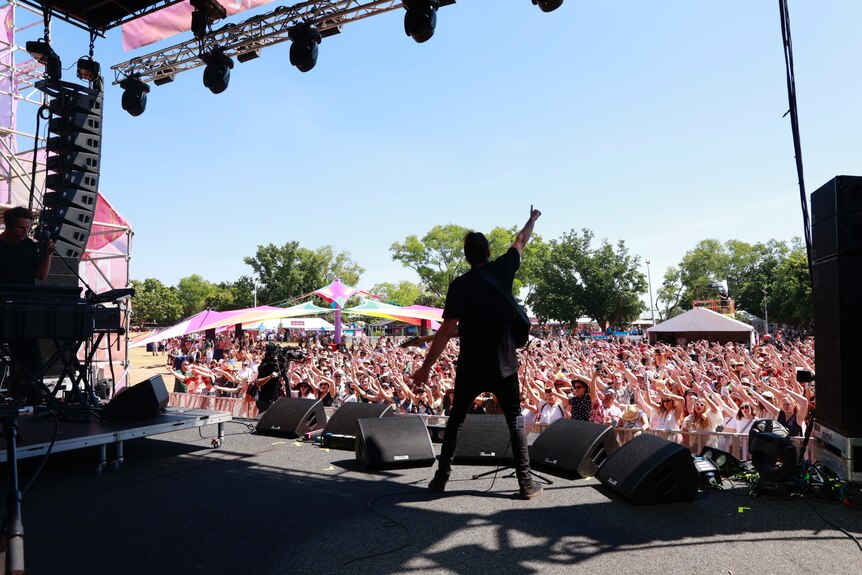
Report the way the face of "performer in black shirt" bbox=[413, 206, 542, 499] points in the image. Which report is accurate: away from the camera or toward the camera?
away from the camera

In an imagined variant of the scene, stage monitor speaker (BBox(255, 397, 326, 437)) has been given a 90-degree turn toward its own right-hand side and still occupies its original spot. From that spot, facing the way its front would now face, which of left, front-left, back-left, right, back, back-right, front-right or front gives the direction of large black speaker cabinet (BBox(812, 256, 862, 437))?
back

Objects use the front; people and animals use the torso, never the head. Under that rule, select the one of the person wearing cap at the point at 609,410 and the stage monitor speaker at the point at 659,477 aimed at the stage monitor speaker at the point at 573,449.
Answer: the person wearing cap

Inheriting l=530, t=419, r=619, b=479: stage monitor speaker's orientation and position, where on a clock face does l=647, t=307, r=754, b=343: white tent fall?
The white tent is roughly at 5 o'clock from the stage monitor speaker.

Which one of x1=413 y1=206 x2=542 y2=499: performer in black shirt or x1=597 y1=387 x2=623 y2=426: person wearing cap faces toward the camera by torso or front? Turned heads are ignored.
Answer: the person wearing cap

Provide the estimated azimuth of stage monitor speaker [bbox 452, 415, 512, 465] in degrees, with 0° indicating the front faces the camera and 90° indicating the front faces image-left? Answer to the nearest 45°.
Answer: approximately 0°

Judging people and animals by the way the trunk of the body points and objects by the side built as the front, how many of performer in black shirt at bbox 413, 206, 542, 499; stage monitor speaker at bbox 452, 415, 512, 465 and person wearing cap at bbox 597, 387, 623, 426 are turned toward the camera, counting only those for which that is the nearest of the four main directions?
2

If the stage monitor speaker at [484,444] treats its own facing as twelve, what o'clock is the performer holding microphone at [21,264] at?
The performer holding microphone is roughly at 3 o'clock from the stage monitor speaker.

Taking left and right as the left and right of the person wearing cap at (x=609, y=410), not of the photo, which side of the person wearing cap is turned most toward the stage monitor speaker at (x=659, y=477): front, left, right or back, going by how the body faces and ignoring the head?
front

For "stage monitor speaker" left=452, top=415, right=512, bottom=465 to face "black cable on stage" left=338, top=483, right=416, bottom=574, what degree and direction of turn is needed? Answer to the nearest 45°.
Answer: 0° — it already faces it

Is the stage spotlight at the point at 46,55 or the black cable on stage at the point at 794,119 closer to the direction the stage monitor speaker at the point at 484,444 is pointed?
the black cable on stage

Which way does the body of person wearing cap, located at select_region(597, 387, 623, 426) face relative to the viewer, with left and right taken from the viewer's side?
facing the viewer
